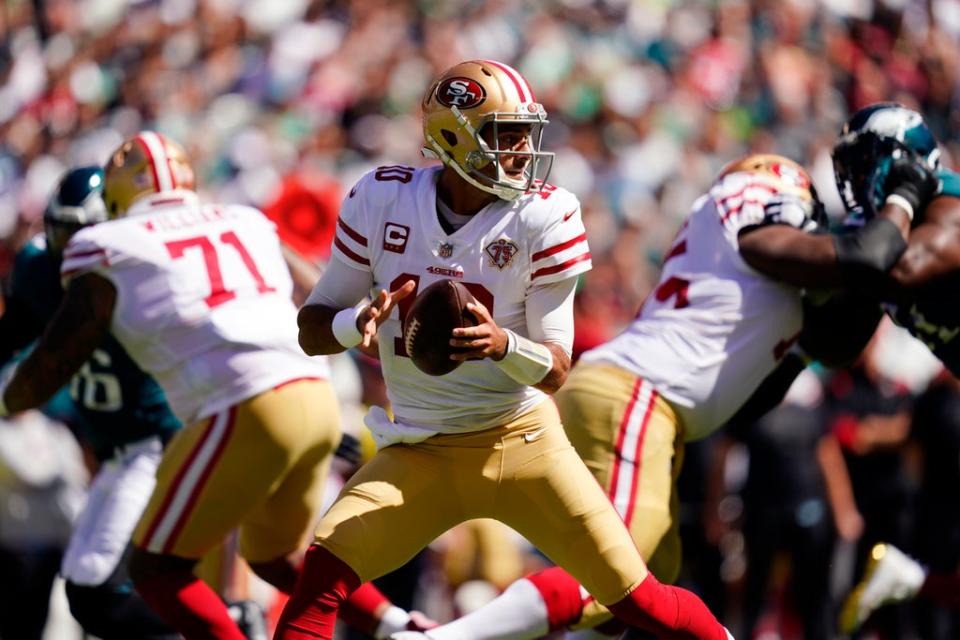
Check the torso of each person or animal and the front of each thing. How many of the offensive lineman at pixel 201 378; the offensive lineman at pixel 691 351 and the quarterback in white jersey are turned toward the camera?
1

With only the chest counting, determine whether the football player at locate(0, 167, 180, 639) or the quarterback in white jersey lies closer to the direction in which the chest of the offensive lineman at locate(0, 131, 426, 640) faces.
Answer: the football player

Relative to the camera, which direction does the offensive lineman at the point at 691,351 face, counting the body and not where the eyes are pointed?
to the viewer's right

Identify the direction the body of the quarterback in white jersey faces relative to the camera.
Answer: toward the camera

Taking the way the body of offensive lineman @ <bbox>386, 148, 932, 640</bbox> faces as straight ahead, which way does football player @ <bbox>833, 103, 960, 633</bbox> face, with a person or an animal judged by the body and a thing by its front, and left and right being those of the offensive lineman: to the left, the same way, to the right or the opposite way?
the opposite way

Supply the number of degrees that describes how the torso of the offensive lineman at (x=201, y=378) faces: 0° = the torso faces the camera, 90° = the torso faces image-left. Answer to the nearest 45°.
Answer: approximately 135°

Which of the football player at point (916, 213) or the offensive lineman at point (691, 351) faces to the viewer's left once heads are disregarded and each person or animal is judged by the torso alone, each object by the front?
the football player

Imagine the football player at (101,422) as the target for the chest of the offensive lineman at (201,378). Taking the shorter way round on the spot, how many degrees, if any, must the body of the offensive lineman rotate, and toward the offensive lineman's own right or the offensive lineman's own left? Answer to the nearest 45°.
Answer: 0° — they already face them

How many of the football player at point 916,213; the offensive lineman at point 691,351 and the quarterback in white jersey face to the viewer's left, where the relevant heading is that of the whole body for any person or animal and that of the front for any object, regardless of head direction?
1

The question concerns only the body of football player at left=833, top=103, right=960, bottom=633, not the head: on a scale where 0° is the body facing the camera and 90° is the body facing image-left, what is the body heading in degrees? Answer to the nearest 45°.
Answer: approximately 90°

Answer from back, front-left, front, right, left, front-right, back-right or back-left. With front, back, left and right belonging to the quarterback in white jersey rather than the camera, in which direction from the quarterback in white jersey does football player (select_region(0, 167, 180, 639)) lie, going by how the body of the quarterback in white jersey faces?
back-right
